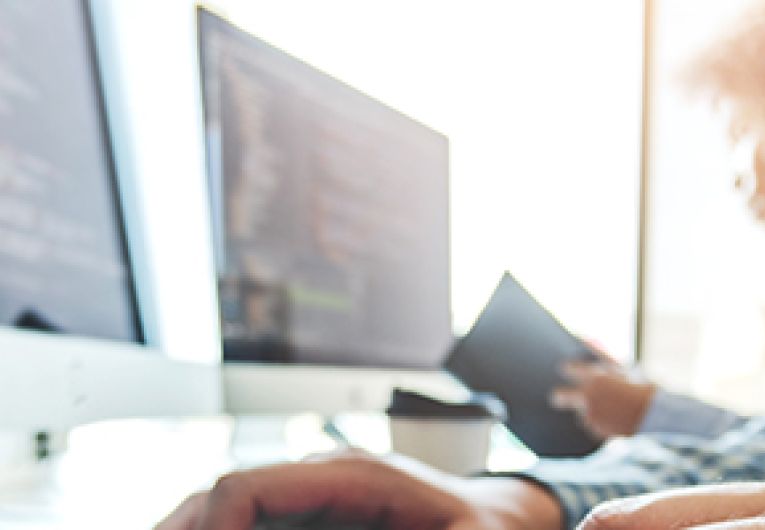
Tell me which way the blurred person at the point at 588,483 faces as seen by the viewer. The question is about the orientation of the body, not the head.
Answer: to the viewer's left
